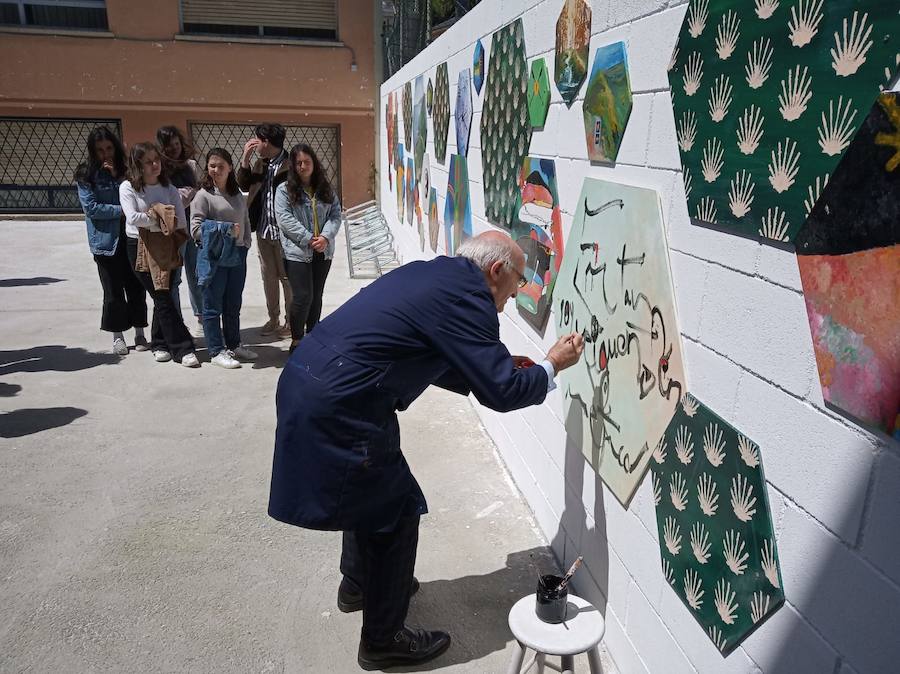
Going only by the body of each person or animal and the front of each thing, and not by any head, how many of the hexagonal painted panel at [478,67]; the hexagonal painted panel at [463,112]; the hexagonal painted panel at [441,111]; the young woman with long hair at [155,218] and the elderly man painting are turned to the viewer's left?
3

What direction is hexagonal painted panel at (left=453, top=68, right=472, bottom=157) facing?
to the viewer's left

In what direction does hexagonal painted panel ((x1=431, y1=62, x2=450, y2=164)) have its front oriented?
to the viewer's left

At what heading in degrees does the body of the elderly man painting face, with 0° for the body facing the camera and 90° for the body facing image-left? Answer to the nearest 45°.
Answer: approximately 270°

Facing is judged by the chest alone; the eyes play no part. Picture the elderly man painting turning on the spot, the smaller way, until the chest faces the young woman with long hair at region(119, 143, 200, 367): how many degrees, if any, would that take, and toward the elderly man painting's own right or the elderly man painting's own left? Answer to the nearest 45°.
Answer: approximately 135° to the elderly man painting's own left

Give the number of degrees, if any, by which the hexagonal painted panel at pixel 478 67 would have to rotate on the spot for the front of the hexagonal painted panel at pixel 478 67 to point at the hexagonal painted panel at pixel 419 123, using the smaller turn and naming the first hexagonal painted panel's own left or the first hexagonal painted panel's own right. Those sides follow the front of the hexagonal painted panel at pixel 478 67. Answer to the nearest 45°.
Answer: approximately 90° to the first hexagonal painted panel's own right

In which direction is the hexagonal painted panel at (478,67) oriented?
to the viewer's left

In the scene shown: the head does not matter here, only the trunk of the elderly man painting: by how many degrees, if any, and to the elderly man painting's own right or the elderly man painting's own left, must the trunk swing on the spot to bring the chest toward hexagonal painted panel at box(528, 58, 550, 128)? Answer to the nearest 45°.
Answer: approximately 45° to the elderly man painting's own left

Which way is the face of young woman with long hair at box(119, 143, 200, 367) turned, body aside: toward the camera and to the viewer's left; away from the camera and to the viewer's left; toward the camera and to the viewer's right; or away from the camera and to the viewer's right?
toward the camera and to the viewer's right

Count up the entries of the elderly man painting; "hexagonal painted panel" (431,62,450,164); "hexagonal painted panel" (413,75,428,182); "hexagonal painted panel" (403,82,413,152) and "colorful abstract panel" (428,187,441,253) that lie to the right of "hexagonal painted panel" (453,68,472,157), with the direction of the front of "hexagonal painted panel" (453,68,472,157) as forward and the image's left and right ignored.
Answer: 4

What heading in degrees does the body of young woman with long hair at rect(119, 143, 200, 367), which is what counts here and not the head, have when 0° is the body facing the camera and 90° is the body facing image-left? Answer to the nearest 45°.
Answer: approximately 315°
